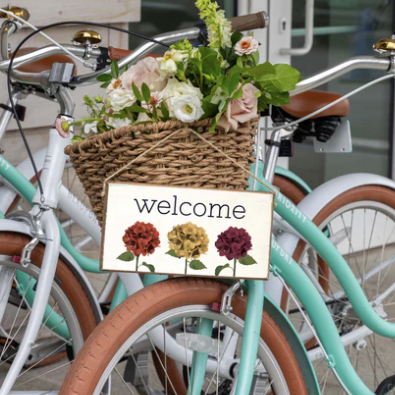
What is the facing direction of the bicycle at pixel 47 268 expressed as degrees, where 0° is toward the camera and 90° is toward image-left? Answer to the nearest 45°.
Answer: approximately 45°

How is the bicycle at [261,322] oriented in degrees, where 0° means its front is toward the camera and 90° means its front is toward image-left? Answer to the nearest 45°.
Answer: approximately 45°

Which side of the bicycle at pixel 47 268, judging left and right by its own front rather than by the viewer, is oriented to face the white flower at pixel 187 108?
left

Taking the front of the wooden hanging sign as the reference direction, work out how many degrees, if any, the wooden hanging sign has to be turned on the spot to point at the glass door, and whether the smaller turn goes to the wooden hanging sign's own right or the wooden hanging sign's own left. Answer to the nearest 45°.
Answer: approximately 180°
